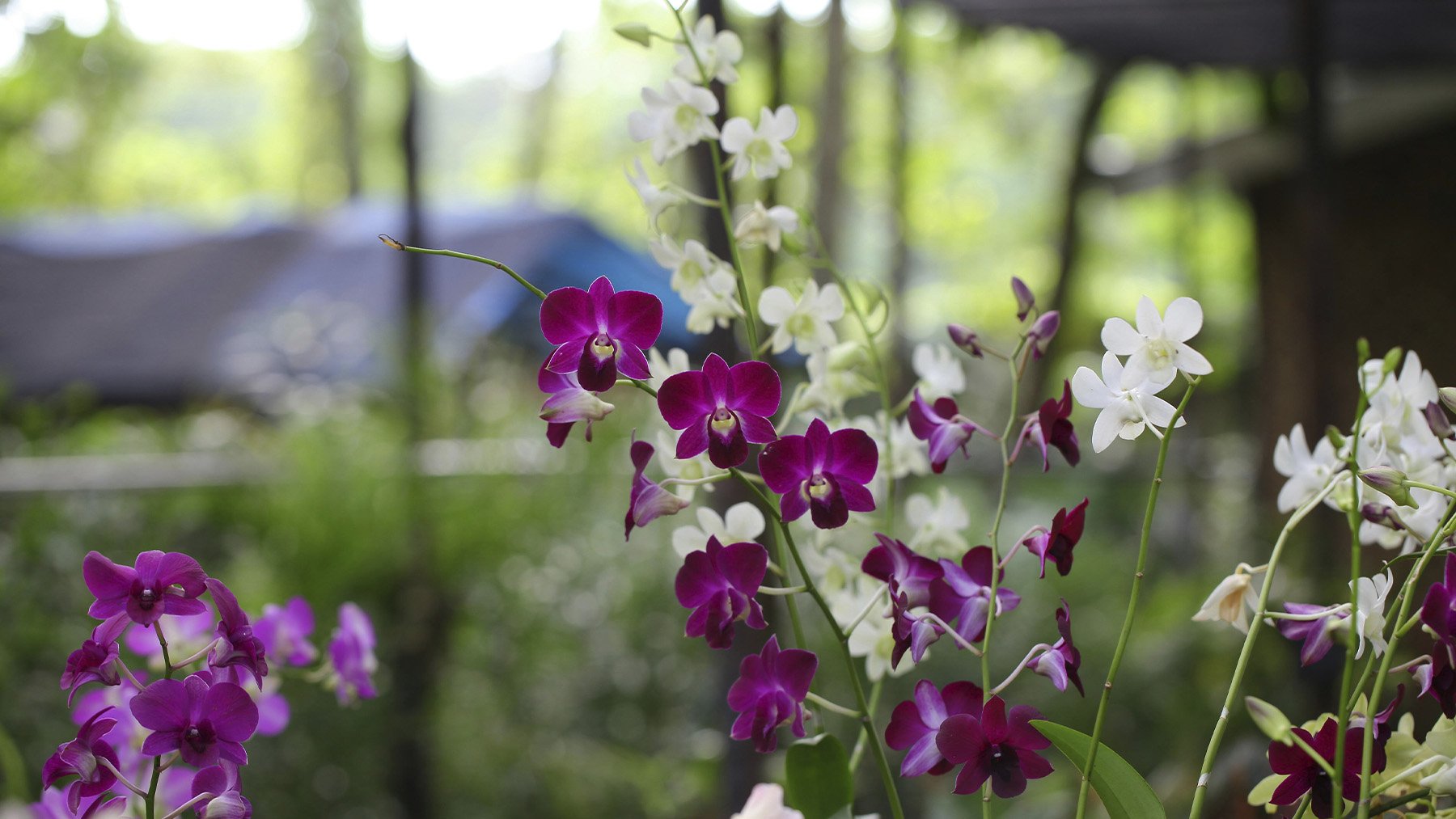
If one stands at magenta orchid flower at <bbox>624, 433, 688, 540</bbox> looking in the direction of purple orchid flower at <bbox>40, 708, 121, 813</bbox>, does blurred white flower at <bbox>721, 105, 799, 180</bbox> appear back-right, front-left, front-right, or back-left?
back-right

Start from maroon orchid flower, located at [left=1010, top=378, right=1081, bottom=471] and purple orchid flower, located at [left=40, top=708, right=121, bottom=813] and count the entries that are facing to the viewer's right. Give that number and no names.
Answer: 1

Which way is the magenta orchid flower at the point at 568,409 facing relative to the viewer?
to the viewer's left

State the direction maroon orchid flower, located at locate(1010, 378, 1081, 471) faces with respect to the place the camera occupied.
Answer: facing to the right of the viewer

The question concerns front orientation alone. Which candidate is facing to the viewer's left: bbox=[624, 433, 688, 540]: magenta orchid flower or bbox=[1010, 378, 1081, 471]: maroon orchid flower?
bbox=[624, 433, 688, 540]: magenta orchid flower

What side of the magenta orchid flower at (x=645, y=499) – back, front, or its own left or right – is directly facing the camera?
left
